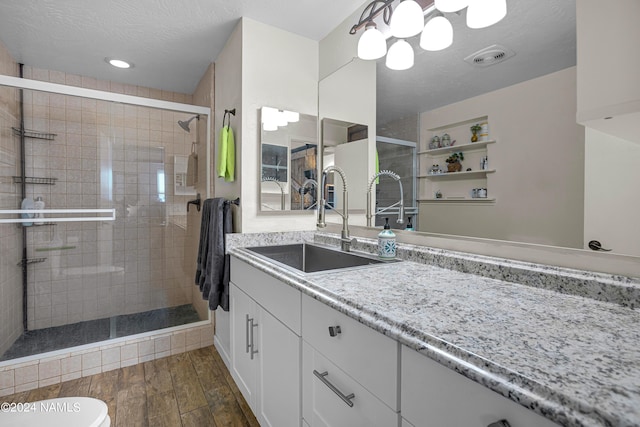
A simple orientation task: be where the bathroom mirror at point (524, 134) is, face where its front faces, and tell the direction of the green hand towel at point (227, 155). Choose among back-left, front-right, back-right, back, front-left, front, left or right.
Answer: front-right

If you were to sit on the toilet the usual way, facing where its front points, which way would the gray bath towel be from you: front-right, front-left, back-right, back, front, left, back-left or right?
front-left

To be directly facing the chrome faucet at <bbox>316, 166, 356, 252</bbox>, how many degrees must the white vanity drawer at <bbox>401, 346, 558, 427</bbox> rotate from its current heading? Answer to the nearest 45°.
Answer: approximately 90° to its right

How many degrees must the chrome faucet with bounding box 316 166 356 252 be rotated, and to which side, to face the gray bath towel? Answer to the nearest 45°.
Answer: approximately 45° to its right

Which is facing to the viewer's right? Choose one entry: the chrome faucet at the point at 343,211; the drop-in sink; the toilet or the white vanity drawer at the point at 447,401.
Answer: the toilet

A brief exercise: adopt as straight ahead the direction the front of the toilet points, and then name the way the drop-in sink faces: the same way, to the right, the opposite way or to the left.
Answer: the opposite way

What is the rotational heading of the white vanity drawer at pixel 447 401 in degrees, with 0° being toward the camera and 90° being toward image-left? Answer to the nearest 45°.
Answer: approximately 45°

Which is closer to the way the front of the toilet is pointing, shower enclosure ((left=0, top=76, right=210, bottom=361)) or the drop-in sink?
the drop-in sink

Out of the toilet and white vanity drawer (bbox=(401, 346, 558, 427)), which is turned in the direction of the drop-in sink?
the toilet

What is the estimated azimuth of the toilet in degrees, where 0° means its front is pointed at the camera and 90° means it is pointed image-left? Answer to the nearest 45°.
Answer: approximately 270°

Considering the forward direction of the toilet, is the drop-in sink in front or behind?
in front

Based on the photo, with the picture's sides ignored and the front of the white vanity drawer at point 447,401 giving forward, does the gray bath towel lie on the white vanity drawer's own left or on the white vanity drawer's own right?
on the white vanity drawer's own right

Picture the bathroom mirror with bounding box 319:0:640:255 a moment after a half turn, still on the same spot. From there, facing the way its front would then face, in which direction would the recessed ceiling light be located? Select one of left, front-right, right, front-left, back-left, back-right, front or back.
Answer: back-left

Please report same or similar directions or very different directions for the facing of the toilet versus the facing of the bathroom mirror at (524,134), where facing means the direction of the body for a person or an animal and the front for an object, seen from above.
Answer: very different directions
